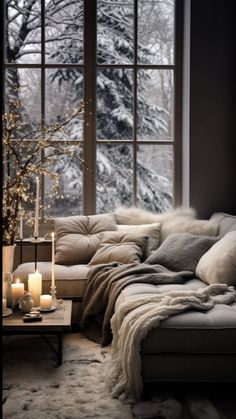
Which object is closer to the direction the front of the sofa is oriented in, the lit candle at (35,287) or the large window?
the lit candle

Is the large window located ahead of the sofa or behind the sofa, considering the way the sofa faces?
behind

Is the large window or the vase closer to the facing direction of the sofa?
the vase

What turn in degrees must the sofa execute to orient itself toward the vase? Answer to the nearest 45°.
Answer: approximately 45° to its right

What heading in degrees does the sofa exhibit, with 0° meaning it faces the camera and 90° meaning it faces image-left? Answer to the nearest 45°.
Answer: approximately 0°
